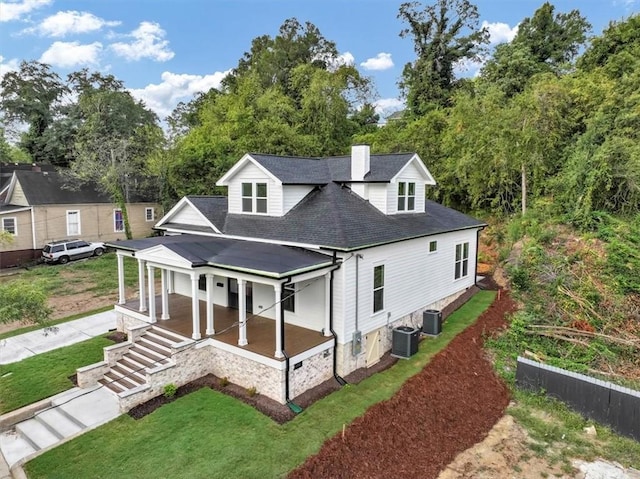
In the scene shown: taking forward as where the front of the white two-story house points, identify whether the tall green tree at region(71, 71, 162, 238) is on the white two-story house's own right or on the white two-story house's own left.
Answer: on the white two-story house's own right

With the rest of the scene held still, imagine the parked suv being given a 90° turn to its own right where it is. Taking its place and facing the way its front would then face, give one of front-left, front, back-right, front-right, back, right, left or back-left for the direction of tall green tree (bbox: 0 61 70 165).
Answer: back-left

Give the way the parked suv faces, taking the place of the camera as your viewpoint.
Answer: facing away from the viewer and to the right of the viewer

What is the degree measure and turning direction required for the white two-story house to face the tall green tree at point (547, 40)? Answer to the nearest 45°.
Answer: approximately 180°

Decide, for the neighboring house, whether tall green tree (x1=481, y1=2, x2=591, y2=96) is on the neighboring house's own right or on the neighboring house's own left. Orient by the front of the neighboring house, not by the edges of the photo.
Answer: on the neighboring house's own left

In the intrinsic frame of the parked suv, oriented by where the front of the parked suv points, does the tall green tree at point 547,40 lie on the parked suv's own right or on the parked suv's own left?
on the parked suv's own right

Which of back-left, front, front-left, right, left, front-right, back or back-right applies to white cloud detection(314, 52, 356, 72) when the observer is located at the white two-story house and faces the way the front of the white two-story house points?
back-right
